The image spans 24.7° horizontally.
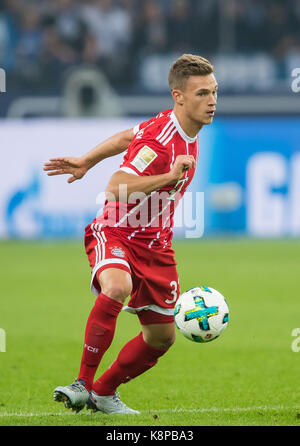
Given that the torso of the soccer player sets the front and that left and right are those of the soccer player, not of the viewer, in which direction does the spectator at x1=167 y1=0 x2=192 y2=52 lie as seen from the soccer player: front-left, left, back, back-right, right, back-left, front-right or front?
back-left

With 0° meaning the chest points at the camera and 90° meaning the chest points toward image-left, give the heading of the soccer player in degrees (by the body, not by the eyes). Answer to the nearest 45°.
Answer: approximately 315°
